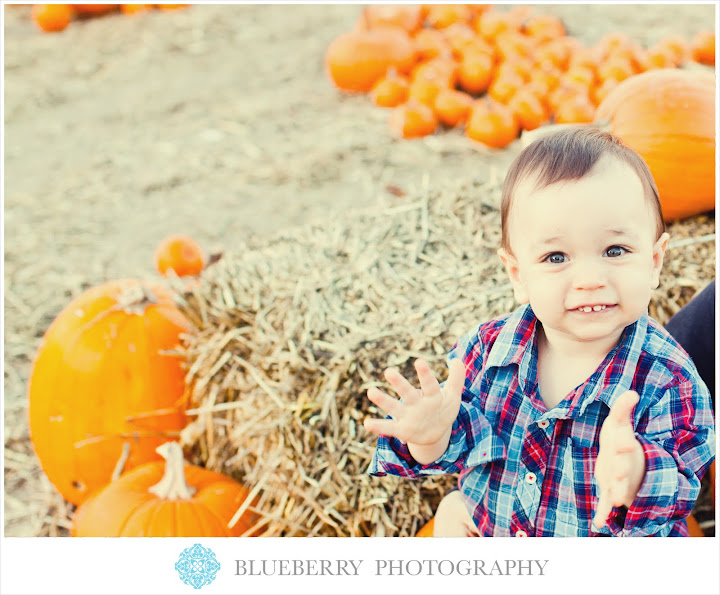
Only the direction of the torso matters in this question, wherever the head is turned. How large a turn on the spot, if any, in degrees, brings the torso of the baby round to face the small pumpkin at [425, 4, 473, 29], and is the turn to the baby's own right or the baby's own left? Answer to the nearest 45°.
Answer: approximately 180°

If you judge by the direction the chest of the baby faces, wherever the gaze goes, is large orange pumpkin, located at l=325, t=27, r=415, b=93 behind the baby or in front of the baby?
behind

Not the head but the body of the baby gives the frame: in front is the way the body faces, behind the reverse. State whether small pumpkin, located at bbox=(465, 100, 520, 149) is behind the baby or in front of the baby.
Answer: behind

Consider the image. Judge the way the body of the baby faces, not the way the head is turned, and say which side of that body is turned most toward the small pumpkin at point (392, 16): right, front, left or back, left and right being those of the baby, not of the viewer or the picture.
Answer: back

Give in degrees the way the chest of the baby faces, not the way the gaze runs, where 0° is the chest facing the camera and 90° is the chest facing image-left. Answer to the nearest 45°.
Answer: approximately 0°

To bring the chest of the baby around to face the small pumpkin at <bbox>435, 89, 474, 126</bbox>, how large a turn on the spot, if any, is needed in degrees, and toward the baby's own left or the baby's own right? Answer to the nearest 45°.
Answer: approximately 180°

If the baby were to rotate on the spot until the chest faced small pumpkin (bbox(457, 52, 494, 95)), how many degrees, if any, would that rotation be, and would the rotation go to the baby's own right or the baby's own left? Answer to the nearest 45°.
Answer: approximately 180°

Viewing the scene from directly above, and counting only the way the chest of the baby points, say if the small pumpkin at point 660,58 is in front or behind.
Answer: behind

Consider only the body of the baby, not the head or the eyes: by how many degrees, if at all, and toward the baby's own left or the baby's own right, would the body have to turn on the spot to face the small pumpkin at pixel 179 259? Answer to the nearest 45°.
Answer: approximately 135° to the baby's own right

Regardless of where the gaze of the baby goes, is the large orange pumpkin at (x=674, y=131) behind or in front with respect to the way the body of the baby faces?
behind
